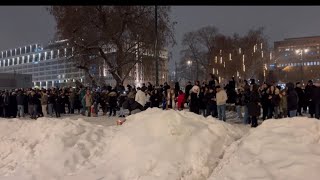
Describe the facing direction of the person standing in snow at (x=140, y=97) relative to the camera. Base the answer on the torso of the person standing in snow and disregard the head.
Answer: away from the camera

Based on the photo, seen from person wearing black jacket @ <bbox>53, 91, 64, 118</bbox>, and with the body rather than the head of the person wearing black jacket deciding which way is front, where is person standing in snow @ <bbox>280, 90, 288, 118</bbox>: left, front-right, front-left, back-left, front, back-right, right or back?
back-right

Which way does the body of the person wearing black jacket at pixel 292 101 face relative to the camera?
away from the camera

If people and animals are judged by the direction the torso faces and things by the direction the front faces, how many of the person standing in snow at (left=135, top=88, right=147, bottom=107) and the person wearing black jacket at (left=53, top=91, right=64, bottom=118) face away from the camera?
2

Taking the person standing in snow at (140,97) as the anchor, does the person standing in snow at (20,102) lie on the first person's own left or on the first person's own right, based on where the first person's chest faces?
on the first person's own left

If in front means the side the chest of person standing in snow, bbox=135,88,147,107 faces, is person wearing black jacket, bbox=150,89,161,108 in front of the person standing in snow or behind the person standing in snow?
in front

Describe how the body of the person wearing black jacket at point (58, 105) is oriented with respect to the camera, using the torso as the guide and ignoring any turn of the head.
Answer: away from the camera

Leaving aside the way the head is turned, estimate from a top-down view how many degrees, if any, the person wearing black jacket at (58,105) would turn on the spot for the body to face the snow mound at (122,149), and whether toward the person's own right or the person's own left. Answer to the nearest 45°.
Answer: approximately 180°

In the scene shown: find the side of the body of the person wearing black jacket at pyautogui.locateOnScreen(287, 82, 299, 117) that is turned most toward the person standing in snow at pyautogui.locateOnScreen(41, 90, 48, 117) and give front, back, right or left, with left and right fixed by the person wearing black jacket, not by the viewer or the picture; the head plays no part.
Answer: left

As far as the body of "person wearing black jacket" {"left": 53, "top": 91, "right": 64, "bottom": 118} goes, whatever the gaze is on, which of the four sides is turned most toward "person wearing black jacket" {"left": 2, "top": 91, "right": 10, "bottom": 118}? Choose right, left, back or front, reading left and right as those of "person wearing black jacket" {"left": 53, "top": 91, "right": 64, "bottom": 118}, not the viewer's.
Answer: left

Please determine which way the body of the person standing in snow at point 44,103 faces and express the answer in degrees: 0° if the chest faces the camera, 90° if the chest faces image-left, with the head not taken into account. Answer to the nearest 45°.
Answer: approximately 180°
